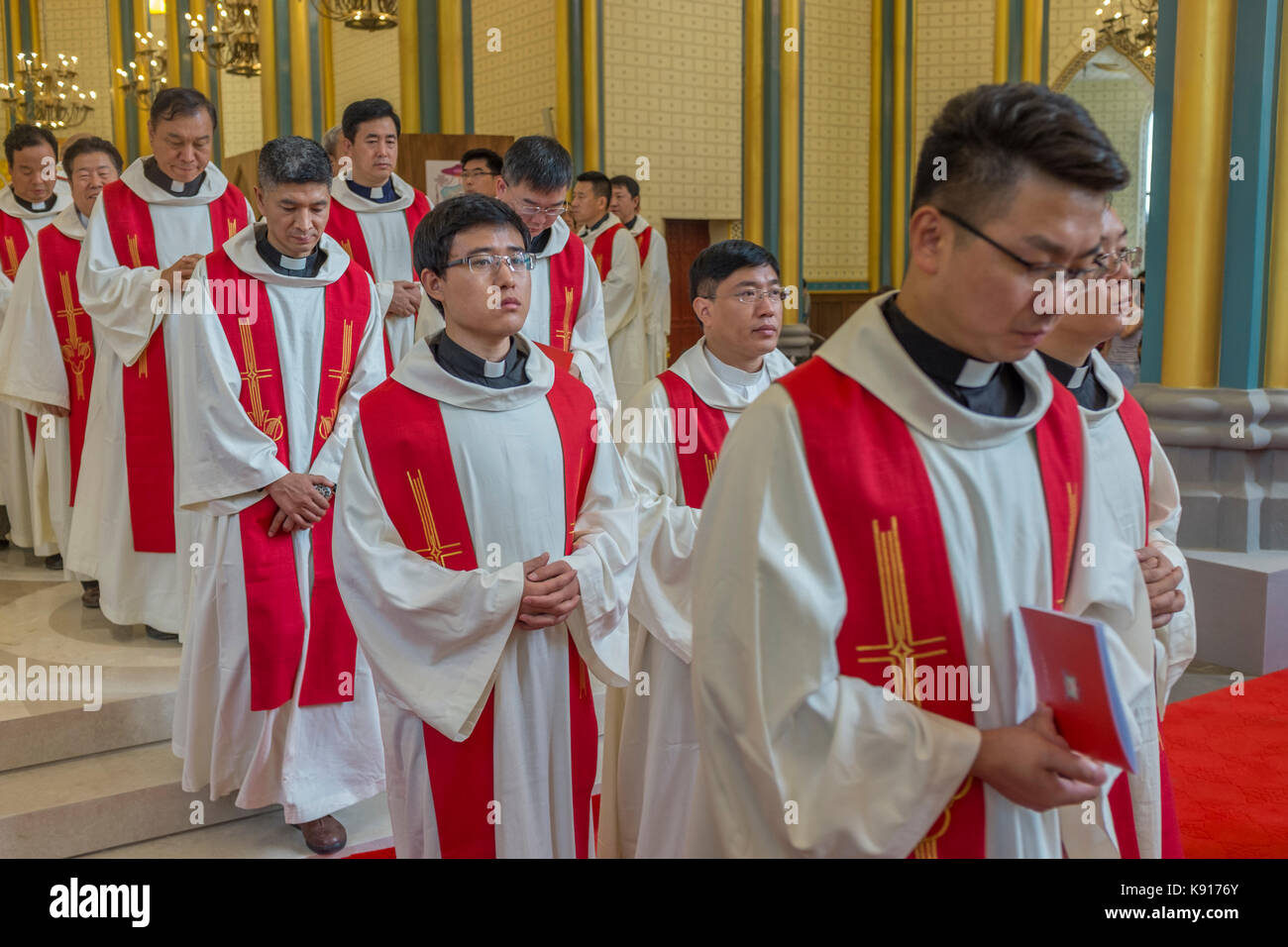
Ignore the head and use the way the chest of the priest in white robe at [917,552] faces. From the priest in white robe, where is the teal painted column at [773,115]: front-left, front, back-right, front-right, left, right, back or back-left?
back-left

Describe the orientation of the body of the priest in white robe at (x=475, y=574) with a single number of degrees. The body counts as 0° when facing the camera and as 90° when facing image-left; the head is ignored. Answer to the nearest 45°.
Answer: approximately 315°

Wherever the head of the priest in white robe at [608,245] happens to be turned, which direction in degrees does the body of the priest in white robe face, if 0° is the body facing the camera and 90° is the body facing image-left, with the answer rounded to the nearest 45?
approximately 45°

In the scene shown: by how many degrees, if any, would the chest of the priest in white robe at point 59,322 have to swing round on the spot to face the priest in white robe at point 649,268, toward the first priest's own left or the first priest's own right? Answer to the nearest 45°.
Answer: approximately 90° to the first priest's own left

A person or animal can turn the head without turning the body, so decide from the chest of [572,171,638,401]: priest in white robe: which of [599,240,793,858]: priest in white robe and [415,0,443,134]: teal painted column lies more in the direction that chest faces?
the priest in white robe

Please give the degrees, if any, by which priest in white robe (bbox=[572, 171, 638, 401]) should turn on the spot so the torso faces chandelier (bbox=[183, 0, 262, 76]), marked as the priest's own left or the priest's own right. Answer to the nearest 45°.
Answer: approximately 90° to the priest's own right

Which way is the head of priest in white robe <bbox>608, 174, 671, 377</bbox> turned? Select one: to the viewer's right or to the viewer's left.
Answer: to the viewer's left
